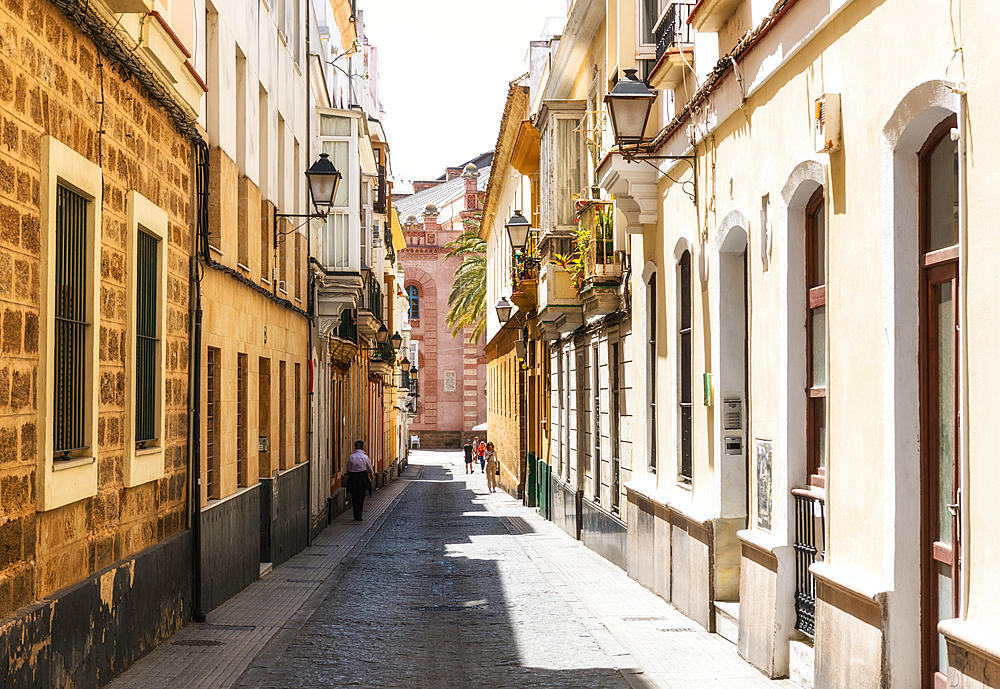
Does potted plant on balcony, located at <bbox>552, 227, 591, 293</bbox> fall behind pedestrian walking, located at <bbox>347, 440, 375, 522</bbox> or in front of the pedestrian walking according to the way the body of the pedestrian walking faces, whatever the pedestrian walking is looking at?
behind

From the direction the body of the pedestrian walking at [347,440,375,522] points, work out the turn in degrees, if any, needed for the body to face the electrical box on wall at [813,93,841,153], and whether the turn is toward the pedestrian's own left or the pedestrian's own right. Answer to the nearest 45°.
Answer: approximately 180°

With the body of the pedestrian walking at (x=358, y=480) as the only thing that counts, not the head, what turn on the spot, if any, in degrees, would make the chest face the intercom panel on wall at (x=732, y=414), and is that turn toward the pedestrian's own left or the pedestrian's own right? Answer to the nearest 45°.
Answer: approximately 180°

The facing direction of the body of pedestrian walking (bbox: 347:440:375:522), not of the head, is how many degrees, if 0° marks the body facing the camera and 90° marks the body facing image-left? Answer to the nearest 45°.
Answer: approximately 180°

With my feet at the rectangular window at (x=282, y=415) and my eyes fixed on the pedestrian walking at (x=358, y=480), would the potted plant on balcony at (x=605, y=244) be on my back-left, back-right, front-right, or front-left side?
back-right

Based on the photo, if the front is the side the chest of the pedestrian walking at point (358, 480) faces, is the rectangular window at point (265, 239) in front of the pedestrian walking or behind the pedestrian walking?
behind

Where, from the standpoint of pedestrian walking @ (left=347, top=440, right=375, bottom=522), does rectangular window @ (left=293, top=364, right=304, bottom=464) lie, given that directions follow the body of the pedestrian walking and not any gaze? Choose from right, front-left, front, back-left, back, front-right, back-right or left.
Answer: back

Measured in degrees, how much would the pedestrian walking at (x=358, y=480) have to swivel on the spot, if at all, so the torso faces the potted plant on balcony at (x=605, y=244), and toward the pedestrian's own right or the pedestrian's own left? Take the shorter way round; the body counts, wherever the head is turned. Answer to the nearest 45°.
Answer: approximately 180°
